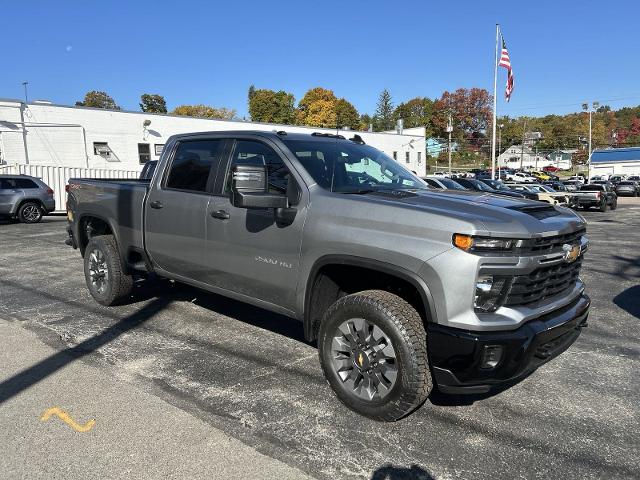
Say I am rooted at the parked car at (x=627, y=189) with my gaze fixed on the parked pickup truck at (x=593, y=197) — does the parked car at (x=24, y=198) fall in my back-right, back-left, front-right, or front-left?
front-right

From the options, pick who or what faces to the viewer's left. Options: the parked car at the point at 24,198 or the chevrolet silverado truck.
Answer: the parked car

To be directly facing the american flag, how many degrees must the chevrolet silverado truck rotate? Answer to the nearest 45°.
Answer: approximately 135° to its left

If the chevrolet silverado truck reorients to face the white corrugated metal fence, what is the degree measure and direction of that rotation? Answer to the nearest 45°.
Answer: approximately 180°

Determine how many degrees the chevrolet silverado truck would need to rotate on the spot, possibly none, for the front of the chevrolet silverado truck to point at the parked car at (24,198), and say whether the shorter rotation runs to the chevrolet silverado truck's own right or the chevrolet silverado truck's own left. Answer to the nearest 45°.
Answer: approximately 180°

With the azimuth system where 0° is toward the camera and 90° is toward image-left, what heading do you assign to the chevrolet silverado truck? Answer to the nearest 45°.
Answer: approximately 315°

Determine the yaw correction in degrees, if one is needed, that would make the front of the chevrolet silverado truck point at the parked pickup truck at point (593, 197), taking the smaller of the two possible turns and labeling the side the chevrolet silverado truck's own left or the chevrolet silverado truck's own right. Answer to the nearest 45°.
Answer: approximately 90° to the chevrolet silverado truck's own left

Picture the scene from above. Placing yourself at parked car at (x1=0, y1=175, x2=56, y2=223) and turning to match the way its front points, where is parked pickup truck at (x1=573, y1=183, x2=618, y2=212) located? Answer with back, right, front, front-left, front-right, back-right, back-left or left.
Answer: back

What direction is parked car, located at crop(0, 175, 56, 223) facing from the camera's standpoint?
to the viewer's left
